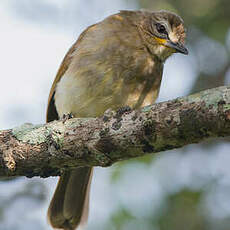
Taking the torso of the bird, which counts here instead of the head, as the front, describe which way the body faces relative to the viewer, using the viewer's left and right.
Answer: facing the viewer and to the right of the viewer
